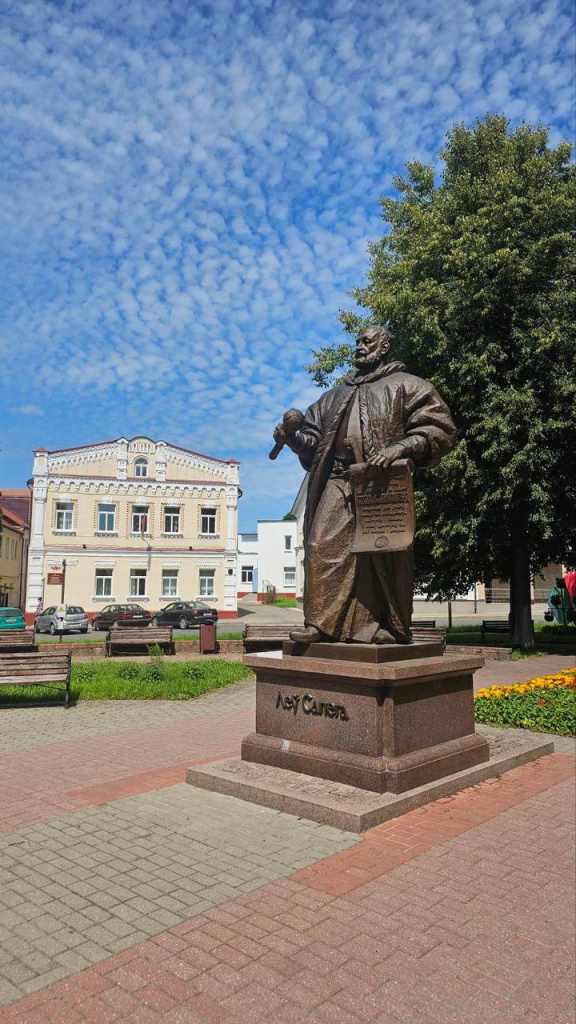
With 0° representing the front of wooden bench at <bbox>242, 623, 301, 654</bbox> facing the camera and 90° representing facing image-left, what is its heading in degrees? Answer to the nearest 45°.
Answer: approximately 0°

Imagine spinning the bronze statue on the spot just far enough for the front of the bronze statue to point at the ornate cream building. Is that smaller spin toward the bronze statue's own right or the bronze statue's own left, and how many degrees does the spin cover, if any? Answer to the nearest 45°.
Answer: approximately 135° to the bronze statue's own right

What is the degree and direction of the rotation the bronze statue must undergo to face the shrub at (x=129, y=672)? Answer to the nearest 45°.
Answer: approximately 90° to its right

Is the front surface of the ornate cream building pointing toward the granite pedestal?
yes

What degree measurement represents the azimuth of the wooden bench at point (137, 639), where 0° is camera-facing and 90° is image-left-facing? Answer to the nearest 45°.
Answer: approximately 0°

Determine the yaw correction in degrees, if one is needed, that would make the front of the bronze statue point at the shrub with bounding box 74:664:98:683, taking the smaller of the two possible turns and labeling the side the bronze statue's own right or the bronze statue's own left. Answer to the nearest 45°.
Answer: approximately 90° to the bronze statue's own right

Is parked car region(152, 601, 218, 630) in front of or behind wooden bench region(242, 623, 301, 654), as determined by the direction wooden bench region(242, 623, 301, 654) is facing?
behind

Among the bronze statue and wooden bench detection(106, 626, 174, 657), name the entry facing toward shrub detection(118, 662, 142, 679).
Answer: the wooden bench

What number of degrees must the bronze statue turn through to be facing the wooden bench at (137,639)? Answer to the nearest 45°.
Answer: approximately 90° to its right

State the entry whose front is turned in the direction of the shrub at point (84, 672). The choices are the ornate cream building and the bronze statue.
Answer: the ornate cream building

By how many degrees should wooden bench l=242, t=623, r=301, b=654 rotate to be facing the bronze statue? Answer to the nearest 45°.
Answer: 0° — it already faces it

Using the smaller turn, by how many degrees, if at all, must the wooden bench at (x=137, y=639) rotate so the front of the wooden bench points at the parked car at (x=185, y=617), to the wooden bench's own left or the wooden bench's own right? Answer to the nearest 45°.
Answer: approximately 180°

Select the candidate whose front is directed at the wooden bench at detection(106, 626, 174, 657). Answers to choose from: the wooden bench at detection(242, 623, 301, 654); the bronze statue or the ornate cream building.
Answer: the ornate cream building
